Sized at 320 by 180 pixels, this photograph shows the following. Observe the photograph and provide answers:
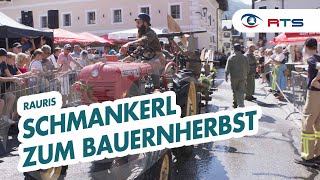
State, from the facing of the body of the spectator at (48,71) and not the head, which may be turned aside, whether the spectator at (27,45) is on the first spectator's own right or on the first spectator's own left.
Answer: on the first spectator's own left

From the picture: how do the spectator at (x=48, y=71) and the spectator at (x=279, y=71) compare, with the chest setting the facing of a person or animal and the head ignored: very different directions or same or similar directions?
very different directions

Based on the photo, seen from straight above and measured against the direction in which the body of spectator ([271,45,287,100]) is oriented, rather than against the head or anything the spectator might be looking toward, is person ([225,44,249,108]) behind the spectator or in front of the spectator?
in front

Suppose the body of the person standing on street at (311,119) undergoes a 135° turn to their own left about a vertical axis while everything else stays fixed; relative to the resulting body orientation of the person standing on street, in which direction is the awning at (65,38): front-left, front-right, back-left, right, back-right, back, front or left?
back

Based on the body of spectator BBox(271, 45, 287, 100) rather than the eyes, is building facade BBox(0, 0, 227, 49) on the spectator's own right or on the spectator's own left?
on the spectator's own right

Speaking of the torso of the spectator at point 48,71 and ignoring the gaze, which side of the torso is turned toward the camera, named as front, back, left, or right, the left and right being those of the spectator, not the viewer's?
right

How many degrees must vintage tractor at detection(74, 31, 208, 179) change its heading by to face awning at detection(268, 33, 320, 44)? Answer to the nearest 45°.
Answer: approximately 180°

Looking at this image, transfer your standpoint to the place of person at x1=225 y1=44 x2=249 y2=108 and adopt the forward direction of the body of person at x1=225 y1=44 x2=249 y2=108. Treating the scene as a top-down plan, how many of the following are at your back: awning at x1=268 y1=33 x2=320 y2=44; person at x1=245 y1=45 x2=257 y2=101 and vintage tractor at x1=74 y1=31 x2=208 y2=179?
1

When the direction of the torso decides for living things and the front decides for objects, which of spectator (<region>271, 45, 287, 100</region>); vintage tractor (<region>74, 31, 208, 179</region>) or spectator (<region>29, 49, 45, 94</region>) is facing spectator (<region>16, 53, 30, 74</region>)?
spectator (<region>271, 45, 287, 100</region>)

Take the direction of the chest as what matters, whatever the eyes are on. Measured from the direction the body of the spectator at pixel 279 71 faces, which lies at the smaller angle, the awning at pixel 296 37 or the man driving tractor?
the man driving tractor

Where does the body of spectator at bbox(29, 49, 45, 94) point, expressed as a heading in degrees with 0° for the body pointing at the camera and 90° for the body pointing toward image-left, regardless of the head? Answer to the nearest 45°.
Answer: approximately 270°

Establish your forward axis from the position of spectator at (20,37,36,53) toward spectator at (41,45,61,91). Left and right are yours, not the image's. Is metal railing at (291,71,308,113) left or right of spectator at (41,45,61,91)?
left

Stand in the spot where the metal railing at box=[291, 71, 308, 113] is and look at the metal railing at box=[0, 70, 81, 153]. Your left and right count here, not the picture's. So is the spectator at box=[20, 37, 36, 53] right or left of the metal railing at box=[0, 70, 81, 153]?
right

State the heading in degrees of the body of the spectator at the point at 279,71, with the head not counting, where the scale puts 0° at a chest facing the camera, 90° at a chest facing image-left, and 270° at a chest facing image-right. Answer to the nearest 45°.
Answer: approximately 45°
